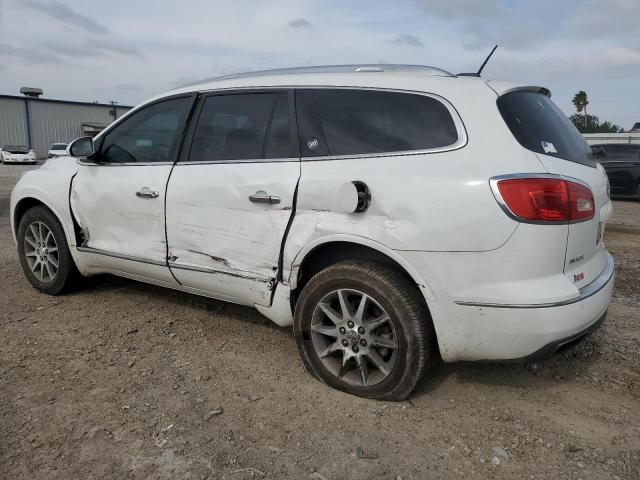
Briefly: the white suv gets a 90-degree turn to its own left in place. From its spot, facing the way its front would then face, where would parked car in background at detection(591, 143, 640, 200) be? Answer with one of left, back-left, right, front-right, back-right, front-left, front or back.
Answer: back

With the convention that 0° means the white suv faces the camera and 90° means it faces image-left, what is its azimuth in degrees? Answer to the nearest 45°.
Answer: approximately 135°

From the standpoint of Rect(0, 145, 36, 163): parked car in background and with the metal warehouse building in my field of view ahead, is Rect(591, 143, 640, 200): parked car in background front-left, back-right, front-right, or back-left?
back-right

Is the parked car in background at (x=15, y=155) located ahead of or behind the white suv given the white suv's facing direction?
ahead

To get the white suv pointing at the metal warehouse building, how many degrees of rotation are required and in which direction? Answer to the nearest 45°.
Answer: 0° — it already faces it
